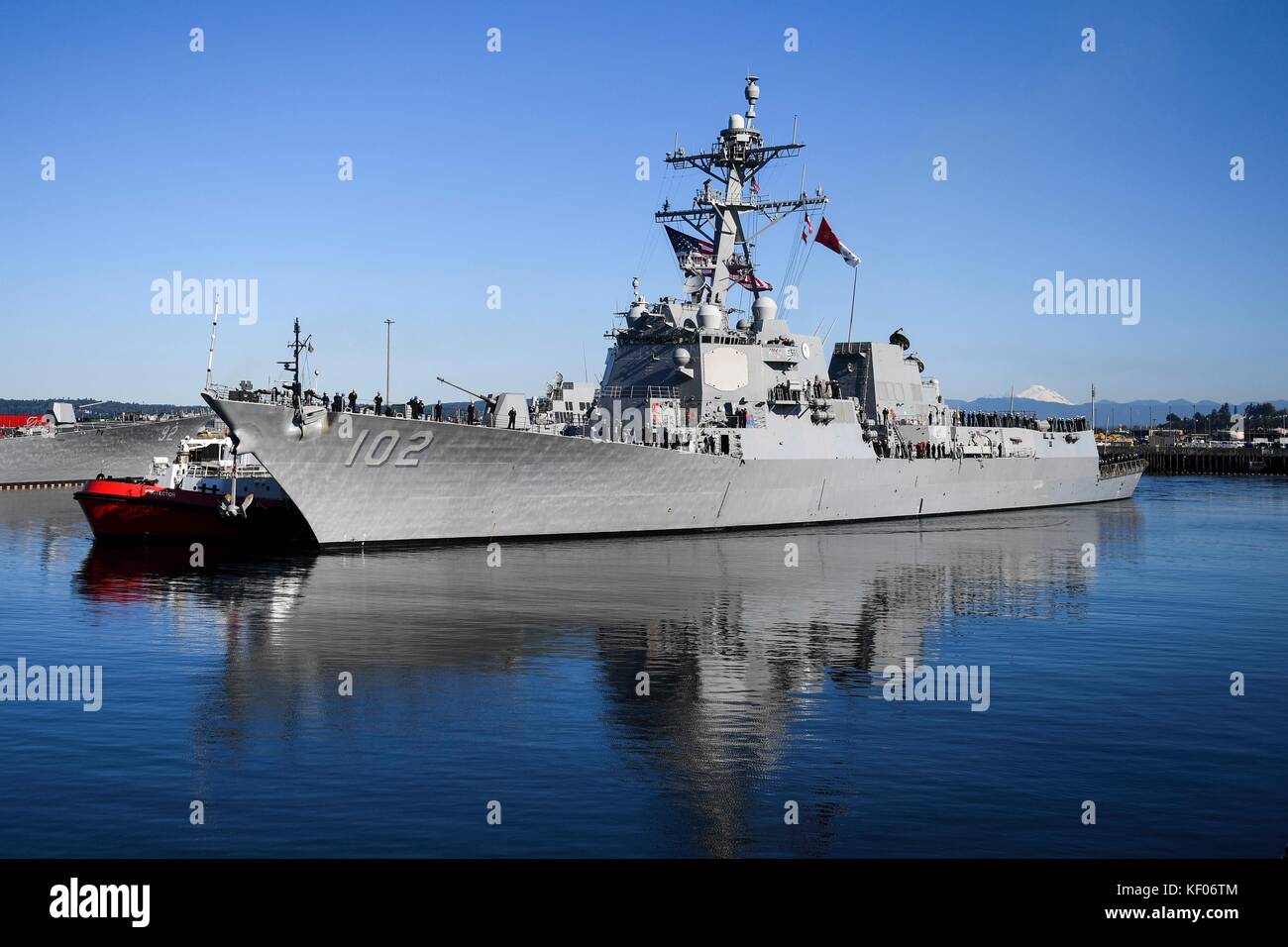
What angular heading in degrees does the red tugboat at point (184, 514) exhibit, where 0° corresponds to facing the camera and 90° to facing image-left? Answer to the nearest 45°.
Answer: approximately 90°
